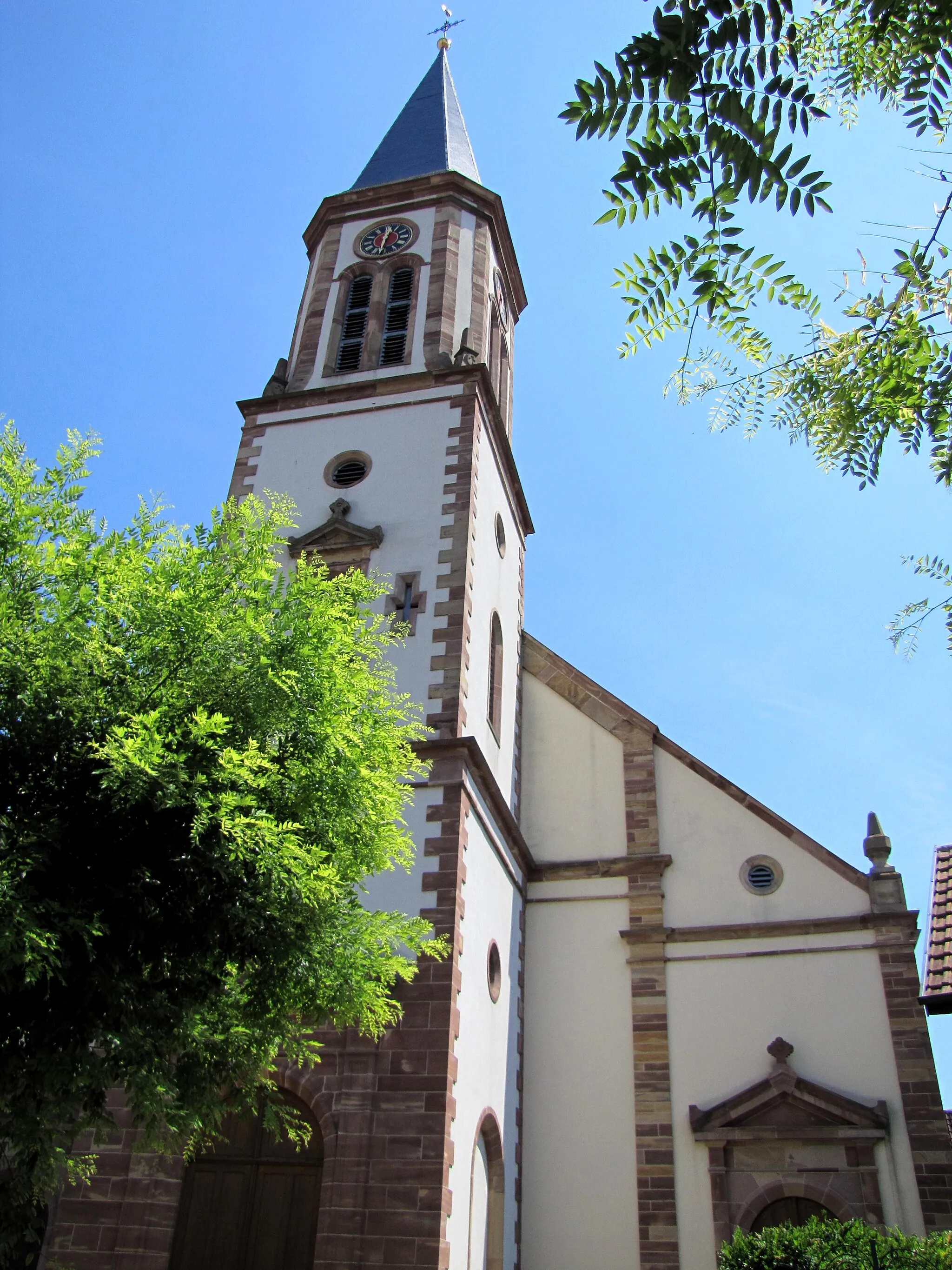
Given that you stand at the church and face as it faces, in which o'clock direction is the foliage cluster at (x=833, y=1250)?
The foliage cluster is roughly at 11 o'clock from the church.

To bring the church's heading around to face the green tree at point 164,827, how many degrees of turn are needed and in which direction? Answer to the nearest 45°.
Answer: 0° — it already faces it

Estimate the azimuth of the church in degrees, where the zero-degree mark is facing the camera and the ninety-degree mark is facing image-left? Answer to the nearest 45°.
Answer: approximately 0°
